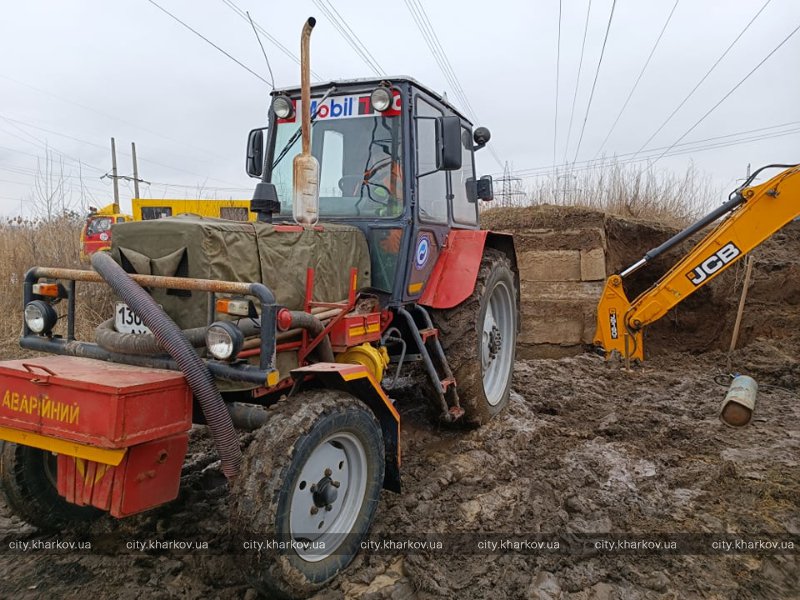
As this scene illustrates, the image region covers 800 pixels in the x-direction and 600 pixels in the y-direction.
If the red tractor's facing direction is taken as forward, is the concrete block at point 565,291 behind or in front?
behind

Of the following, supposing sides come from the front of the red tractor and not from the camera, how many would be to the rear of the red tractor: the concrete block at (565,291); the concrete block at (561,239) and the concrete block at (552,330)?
3

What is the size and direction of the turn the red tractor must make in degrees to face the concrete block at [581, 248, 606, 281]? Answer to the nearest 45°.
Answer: approximately 180°

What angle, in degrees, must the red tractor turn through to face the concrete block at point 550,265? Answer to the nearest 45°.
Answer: approximately 180°

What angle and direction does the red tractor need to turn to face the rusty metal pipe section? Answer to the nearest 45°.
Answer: approximately 135° to its left

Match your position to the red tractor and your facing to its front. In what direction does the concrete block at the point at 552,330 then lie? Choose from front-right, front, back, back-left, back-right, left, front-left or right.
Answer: back

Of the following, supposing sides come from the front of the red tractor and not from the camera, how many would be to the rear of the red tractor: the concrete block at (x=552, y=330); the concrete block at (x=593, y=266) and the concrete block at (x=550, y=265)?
3

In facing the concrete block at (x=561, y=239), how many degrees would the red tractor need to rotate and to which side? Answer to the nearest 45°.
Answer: approximately 180°

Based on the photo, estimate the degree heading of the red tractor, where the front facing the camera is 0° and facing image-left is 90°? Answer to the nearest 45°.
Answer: approximately 45°
